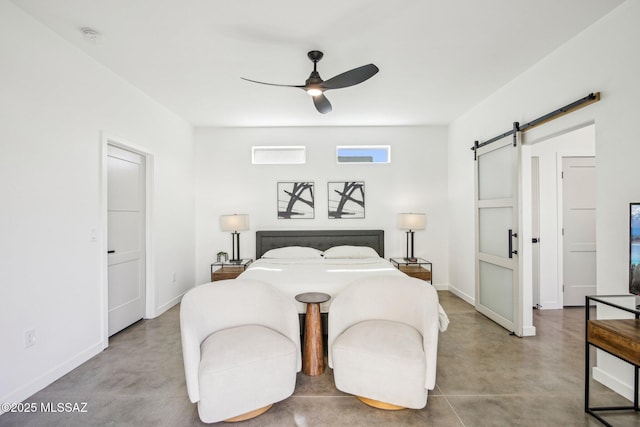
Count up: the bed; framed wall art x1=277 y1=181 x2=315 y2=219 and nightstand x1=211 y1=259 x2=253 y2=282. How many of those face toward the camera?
3

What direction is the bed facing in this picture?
toward the camera

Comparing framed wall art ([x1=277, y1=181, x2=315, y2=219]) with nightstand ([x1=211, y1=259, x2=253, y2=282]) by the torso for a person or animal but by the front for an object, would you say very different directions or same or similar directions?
same or similar directions

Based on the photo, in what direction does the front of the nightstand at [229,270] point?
toward the camera

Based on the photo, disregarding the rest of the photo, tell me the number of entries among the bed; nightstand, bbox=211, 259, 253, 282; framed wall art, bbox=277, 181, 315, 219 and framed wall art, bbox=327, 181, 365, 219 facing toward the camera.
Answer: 4

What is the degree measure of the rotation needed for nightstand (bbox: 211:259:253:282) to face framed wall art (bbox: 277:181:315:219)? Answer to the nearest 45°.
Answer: approximately 90° to its left

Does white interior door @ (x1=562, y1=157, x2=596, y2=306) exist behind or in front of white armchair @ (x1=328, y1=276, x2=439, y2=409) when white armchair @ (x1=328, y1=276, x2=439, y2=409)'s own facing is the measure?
behind

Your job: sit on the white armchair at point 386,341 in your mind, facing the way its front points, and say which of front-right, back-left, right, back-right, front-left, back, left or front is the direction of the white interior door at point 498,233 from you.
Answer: back

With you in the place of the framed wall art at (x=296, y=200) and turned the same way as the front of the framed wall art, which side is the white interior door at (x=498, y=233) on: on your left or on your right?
on your left

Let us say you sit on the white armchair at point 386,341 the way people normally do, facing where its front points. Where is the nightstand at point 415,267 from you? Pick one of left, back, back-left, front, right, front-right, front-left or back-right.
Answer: back-right

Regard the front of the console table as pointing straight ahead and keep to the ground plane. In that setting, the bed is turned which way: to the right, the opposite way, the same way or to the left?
to the left
